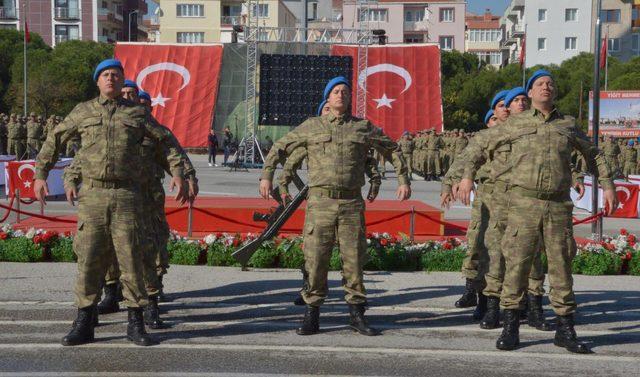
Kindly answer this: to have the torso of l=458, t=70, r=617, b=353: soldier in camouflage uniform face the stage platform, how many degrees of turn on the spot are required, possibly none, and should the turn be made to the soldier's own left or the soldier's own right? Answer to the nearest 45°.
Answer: approximately 135° to the soldier's own right

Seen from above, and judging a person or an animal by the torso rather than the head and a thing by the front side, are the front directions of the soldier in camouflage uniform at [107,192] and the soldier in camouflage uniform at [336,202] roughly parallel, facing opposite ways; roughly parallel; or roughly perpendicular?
roughly parallel

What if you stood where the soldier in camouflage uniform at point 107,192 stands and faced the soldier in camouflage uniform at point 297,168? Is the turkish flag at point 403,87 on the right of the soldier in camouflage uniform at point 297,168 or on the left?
left

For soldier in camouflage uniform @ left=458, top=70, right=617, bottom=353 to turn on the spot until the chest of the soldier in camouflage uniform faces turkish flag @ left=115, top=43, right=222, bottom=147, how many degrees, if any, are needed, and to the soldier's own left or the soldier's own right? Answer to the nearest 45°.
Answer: approximately 135° to the soldier's own right

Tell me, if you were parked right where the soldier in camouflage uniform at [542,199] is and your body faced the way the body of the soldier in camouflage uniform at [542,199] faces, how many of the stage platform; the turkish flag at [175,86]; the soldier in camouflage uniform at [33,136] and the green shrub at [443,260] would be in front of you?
0

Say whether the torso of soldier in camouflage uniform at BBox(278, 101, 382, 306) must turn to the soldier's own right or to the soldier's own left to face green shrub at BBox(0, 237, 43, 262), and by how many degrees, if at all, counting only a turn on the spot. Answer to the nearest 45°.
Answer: approximately 135° to the soldier's own right

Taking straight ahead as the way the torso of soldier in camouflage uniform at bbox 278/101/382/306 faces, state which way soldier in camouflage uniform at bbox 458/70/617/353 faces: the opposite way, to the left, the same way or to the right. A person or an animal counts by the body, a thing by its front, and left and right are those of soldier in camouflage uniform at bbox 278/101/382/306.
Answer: the same way

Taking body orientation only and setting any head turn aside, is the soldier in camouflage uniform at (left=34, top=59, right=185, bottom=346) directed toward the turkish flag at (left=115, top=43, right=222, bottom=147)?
no

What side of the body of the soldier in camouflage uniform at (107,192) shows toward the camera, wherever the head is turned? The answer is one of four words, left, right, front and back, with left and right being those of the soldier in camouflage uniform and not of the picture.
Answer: front

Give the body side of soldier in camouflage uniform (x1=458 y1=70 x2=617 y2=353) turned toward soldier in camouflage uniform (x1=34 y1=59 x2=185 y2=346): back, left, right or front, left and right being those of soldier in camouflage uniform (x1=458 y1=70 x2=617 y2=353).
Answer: right

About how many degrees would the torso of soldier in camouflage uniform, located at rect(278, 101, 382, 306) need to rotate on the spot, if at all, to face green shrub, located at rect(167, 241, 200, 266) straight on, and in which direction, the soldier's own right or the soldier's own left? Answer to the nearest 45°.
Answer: approximately 135° to the soldier's own right

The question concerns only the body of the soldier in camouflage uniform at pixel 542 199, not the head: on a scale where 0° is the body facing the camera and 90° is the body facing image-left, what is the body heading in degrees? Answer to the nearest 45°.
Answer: approximately 0°

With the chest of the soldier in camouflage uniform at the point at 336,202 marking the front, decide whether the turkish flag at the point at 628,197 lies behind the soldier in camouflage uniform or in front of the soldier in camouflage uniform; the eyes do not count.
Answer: behind

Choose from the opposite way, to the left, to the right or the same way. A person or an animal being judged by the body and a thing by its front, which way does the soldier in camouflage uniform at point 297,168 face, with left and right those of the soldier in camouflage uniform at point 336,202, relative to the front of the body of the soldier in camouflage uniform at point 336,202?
the same way

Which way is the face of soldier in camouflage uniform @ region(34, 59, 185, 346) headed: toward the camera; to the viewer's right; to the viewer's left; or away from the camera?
toward the camera

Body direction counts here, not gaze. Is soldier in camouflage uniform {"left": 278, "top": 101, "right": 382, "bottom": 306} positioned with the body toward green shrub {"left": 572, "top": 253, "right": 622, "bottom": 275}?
no

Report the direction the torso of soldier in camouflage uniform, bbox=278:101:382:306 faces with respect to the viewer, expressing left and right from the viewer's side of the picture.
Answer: facing the viewer

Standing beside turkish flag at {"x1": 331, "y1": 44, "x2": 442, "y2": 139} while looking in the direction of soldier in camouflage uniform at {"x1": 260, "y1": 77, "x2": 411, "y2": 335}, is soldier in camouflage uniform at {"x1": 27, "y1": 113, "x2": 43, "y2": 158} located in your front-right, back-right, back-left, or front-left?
front-right
